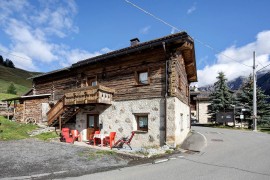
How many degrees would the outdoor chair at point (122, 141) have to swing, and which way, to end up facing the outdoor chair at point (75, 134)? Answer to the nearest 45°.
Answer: approximately 45° to its right

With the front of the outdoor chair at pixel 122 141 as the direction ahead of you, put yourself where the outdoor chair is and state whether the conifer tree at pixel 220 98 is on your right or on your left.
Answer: on your right

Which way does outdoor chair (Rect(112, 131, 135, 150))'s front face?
to the viewer's left

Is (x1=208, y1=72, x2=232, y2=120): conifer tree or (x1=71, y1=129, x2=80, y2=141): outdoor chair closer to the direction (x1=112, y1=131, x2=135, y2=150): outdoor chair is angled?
the outdoor chair

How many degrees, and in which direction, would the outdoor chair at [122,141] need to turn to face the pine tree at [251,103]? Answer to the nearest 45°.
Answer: approximately 135° to its right

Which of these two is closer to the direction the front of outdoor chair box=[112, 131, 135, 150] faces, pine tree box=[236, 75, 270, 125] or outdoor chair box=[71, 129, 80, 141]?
the outdoor chair
